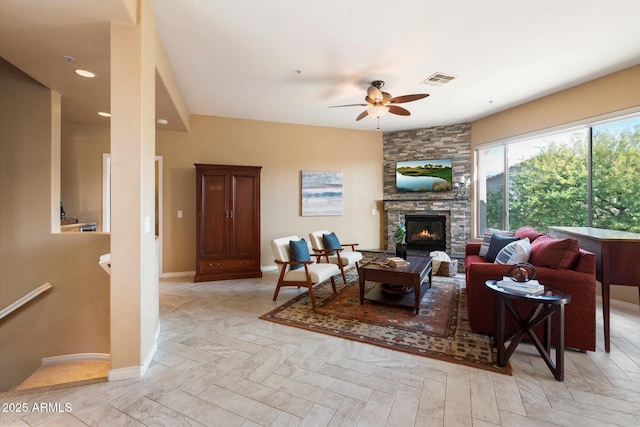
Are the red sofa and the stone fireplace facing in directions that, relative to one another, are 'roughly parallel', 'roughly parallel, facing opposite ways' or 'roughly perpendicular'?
roughly perpendicular

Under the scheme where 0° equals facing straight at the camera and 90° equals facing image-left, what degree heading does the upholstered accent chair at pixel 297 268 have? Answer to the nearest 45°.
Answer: approximately 315°

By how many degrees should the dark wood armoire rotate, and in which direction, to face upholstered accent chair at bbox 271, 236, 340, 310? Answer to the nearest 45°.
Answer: approximately 45° to its left

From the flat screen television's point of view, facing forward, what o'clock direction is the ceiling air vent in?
The ceiling air vent is roughly at 12 o'clock from the flat screen television.

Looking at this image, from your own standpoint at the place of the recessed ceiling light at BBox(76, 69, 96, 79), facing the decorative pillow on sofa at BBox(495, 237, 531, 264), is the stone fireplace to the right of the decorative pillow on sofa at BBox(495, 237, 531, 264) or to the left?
left

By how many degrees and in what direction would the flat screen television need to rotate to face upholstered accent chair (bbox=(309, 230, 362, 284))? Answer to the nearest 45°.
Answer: approximately 45° to its right

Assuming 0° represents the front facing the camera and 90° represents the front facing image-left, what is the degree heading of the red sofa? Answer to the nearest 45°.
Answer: approximately 90°

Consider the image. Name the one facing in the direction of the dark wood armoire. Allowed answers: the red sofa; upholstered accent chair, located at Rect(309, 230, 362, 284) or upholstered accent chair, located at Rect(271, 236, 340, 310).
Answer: the red sofa
